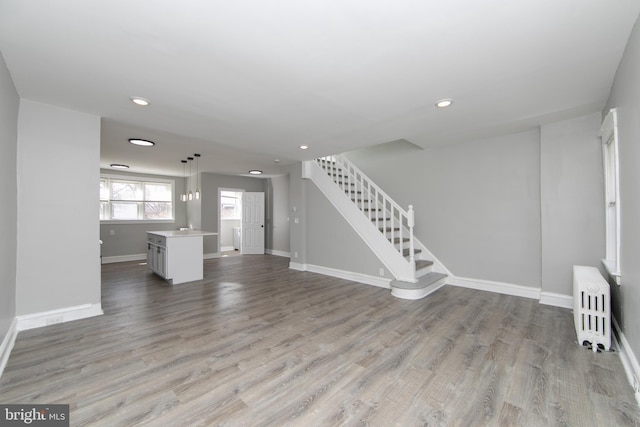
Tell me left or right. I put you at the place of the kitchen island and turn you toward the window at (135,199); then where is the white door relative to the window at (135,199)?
right

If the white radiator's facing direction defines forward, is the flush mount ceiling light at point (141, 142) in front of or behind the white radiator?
in front

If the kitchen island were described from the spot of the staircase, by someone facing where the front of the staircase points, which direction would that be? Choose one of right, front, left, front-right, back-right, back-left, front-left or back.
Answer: back-right

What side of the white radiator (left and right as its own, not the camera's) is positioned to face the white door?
front

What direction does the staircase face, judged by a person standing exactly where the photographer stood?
facing the viewer and to the right of the viewer

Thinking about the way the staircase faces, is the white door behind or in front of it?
behind

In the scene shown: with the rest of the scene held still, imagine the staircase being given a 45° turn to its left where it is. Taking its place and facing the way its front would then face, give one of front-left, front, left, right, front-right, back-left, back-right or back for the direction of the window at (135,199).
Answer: back

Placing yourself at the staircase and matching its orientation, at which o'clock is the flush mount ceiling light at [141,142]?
The flush mount ceiling light is roughly at 4 o'clock from the staircase.

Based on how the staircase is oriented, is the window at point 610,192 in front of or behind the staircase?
in front

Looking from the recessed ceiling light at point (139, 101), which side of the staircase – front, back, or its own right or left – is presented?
right

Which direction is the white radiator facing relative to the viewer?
to the viewer's left
